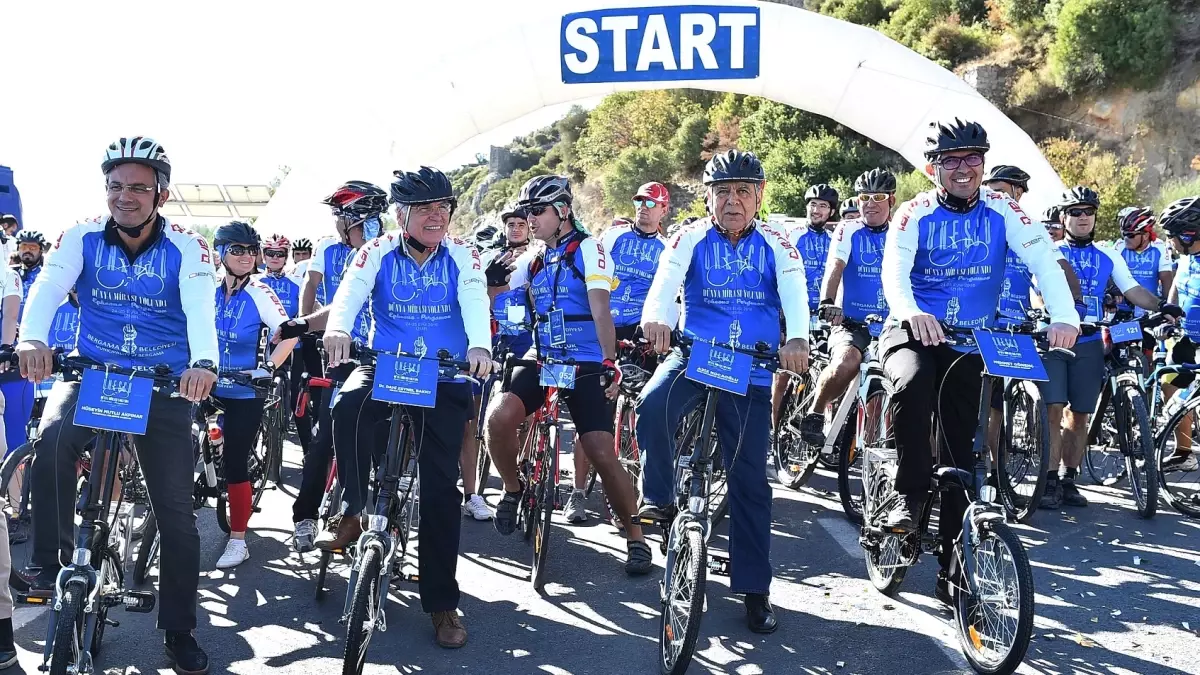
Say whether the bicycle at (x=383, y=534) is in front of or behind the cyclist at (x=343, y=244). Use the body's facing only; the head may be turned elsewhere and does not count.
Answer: in front

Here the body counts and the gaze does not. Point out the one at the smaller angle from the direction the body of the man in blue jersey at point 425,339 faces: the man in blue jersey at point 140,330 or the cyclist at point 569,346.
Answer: the man in blue jersey

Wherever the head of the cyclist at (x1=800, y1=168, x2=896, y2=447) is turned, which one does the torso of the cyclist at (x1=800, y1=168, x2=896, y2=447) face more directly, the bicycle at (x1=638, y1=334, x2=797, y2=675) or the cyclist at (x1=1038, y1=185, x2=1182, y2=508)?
the bicycle

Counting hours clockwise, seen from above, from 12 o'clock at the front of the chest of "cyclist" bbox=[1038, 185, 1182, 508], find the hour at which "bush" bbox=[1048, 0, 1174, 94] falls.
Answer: The bush is roughly at 6 o'clock from the cyclist.

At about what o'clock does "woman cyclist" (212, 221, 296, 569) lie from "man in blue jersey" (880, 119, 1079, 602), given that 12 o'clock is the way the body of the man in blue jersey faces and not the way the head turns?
The woman cyclist is roughly at 3 o'clock from the man in blue jersey.

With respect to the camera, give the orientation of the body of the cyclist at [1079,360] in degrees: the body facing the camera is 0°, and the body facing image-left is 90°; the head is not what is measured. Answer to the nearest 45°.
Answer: approximately 0°

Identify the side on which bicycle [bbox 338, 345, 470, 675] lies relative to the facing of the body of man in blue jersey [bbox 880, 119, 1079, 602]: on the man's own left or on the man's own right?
on the man's own right

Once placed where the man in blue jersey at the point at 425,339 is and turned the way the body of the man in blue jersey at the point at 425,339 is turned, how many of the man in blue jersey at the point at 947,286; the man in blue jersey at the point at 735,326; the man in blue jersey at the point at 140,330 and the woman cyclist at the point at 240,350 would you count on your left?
2

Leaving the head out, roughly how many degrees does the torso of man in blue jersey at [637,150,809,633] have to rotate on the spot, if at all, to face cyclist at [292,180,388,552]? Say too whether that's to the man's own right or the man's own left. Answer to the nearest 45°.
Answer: approximately 135° to the man's own right
